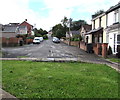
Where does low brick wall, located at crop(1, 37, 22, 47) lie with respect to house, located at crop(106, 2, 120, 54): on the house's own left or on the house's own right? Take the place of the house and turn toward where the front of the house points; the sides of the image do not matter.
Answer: on the house's own right

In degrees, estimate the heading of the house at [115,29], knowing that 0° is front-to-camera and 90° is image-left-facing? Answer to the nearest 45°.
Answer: approximately 45°
